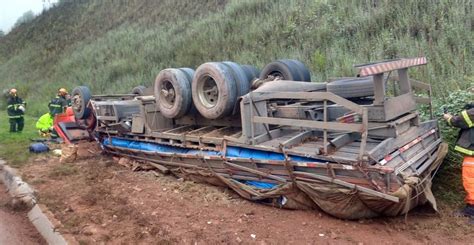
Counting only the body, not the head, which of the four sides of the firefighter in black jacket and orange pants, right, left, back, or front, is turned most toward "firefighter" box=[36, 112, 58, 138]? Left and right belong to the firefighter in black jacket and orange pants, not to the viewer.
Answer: front

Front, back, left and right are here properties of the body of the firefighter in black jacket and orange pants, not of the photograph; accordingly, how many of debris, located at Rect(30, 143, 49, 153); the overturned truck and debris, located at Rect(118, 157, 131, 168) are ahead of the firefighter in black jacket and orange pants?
3

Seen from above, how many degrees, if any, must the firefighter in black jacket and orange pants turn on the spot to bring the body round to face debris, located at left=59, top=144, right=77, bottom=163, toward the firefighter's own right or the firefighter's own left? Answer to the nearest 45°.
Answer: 0° — they already face it

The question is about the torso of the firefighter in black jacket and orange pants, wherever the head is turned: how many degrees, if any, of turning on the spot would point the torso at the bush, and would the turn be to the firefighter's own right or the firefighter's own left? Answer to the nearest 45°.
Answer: approximately 90° to the firefighter's own right

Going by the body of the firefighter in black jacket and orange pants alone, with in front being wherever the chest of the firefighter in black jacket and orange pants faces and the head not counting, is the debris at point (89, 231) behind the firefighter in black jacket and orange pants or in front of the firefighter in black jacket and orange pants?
in front

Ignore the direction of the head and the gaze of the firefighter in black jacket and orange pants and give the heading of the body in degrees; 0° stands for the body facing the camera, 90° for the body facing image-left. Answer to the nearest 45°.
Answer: approximately 90°

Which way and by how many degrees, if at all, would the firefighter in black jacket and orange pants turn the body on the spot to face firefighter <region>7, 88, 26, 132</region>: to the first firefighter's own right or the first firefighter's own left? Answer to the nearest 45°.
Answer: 0° — they already face them

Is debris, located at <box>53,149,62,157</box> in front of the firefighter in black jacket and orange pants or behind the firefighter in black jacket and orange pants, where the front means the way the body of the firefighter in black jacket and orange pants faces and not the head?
in front

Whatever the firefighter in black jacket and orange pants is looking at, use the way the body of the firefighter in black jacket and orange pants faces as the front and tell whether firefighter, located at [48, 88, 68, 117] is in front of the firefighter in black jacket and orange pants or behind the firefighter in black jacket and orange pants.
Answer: in front

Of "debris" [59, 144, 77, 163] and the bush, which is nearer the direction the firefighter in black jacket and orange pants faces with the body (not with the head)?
the debris
